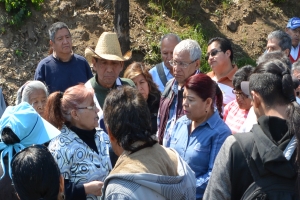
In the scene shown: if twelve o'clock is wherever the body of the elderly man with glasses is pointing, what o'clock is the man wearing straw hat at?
The man wearing straw hat is roughly at 2 o'clock from the elderly man with glasses.

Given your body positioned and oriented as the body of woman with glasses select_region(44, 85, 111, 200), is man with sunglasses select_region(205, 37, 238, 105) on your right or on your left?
on your left

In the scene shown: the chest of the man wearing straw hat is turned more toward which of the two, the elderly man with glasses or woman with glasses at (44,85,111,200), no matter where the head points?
the woman with glasses

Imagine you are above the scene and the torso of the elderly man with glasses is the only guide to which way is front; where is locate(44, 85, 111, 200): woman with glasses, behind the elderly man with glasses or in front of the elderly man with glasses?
in front

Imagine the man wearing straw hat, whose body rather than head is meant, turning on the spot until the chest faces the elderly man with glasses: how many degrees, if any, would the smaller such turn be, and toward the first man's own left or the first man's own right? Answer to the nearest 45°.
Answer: approximately 45° to the first man's own left

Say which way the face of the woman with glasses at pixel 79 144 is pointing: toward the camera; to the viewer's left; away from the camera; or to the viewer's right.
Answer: to the viewer's right

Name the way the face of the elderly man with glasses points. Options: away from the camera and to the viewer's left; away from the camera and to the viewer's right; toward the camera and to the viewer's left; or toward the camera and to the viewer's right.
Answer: toward the camera and to the viewer's left

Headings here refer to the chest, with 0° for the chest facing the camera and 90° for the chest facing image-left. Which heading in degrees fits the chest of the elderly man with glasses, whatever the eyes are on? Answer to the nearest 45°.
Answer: approximately 45°
